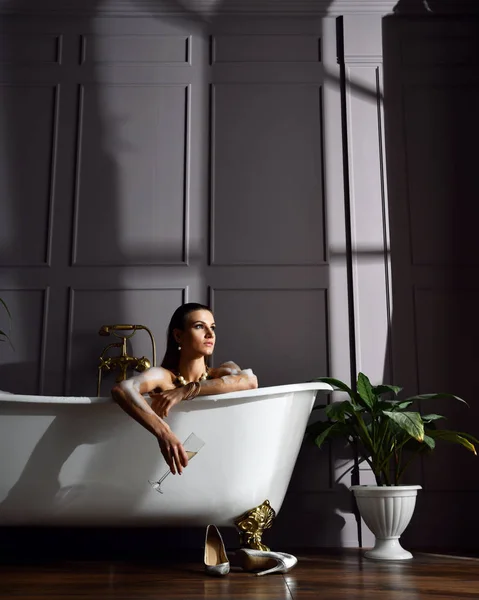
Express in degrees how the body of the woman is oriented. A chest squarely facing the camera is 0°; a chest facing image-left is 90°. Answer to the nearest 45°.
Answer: approximately 315°

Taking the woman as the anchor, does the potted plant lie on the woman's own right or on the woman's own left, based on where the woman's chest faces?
on the woman's own left

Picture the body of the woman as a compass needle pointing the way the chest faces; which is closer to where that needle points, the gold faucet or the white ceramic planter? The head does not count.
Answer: the white ceramic planter

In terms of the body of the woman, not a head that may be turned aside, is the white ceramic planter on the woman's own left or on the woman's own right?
on the woman's own left

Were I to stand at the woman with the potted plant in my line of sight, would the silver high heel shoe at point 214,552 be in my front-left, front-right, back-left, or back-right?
front-right

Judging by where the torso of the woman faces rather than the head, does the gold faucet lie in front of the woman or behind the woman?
behind
